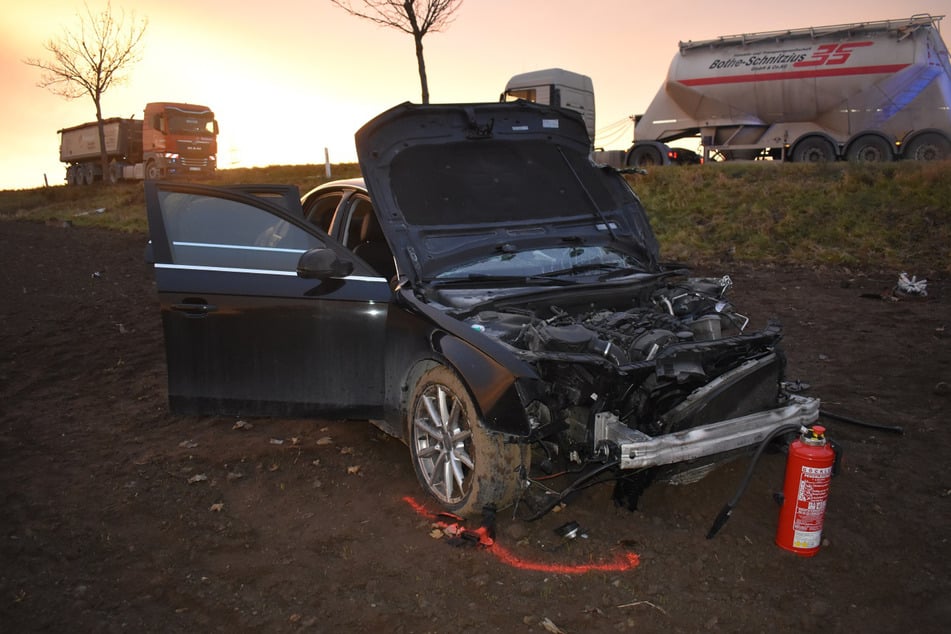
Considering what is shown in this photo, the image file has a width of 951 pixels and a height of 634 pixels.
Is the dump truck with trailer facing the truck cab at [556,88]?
yes

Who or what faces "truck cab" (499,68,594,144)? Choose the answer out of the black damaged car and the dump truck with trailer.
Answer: the dump truck with trailer

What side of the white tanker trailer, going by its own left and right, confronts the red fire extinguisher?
left

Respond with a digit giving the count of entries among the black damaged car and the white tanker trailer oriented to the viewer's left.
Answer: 1

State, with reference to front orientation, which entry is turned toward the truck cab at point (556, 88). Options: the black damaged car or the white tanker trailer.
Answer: the white tanker trailer

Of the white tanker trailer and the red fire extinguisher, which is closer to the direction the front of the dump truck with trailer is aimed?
the white tanker trailer

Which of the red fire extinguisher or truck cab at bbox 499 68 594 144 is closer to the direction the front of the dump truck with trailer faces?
the truck cab

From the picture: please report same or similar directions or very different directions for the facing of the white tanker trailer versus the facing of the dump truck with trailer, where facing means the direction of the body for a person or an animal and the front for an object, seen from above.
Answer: very different directions

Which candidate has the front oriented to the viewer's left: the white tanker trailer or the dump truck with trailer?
the white tanker trailer

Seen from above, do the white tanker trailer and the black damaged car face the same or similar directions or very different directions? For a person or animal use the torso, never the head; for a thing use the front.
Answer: very different directions

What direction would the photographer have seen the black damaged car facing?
facing the viewer and to the right of the viewer

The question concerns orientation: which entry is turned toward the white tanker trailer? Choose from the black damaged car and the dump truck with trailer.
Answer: the dump truck with trailer

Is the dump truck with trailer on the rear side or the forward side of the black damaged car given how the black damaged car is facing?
on the rear side

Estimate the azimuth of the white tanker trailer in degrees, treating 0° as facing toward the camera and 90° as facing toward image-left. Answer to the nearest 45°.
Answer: approximately 90°

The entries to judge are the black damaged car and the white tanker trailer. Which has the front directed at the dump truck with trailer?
the white tanker trailer

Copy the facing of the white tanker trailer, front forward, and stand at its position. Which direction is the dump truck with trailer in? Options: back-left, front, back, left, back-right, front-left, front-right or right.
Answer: front

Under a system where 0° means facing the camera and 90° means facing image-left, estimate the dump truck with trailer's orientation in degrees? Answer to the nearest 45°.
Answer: approximately 315°
